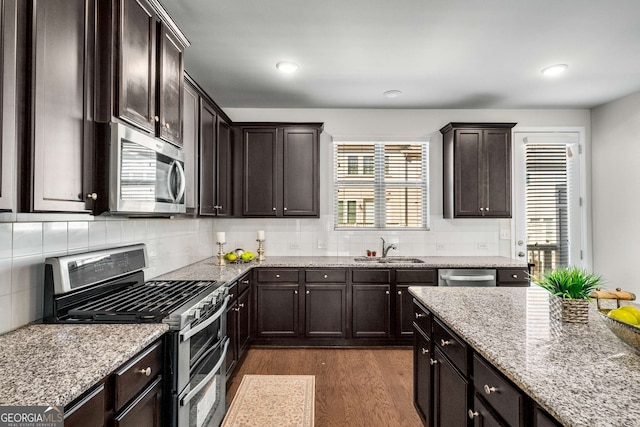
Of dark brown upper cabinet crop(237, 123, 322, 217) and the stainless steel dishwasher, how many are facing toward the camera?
2

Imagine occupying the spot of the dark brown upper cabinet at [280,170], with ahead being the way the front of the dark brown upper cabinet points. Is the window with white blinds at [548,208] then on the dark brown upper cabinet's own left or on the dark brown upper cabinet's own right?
on the dark brown upper cabinet's own left

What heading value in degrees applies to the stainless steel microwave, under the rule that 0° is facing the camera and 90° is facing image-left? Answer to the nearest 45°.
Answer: approximately 315°

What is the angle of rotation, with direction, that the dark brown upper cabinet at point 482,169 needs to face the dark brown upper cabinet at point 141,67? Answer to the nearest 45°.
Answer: approximately 45° to its right

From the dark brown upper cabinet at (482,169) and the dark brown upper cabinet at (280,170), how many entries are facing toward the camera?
2

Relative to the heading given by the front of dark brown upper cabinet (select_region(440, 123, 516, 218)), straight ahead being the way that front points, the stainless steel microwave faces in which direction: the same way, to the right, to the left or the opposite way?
to the left

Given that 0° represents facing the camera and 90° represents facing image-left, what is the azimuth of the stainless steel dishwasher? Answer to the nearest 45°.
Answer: approximately 0°

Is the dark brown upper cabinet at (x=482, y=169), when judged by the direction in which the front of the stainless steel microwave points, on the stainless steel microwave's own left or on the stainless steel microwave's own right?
on the stainless steel microwave's own left

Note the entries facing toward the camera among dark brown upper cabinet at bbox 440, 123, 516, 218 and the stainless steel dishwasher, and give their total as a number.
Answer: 2

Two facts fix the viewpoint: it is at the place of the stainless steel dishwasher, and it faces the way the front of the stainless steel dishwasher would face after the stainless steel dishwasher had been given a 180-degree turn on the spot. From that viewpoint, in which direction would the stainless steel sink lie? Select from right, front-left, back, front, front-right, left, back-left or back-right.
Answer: left

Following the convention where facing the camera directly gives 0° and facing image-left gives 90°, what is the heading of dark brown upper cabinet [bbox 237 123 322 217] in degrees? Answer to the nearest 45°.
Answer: approximately 0°
